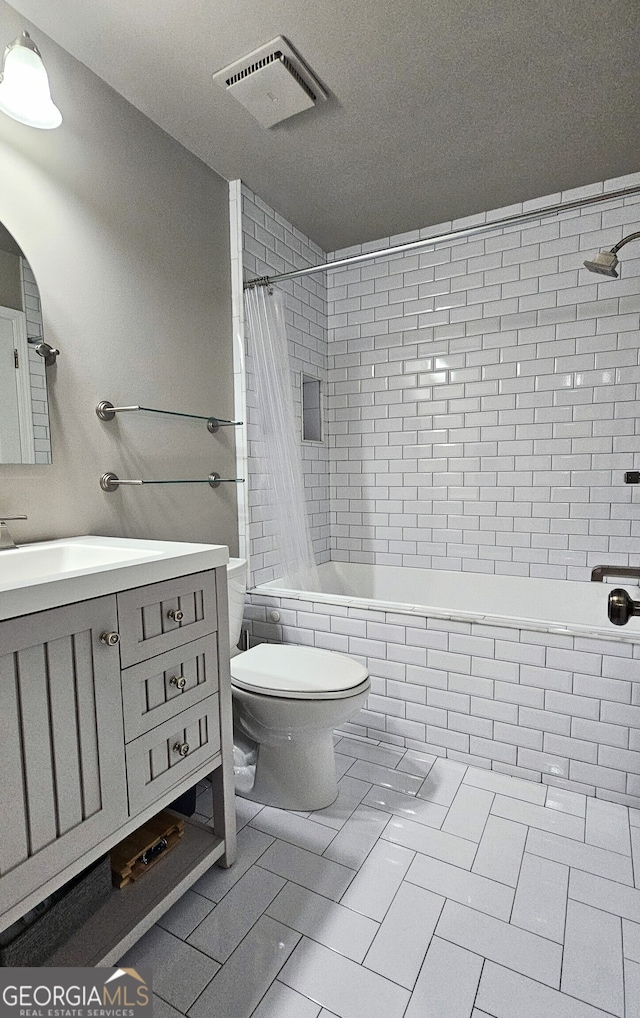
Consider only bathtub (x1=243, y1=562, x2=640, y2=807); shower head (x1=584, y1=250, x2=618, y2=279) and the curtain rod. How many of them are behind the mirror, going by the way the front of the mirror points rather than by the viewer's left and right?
0

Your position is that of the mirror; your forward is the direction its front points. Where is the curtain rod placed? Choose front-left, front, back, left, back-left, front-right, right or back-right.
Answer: front-left

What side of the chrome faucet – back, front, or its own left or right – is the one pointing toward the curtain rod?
left

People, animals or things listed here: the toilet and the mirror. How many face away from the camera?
0

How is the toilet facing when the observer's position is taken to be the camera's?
facing the viewer and to the right of the viewer

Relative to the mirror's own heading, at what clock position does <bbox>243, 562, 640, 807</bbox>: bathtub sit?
The bathtub is roughly at 11 o'clock from the mirror.

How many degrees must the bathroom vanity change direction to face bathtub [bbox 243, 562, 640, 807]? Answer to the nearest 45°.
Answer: approximately 45° to its left

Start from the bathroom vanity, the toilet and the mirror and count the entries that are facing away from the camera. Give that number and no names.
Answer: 0

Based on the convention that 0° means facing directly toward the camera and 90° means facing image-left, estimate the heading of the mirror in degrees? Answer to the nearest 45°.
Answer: approximately 315°

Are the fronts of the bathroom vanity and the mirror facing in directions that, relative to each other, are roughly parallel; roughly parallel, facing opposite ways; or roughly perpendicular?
roughly parallel
